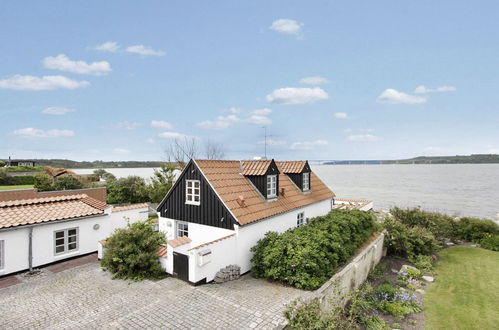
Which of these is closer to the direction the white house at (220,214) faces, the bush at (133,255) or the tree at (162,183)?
the bush

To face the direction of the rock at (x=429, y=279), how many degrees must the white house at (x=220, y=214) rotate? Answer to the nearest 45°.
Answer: approximately 135° to its left

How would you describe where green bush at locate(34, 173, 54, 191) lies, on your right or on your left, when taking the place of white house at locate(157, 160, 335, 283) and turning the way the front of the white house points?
on your right

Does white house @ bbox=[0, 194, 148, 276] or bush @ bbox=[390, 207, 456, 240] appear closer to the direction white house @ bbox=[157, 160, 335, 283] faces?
the white house

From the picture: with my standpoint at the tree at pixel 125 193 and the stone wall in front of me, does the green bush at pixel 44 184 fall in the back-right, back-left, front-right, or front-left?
back-right

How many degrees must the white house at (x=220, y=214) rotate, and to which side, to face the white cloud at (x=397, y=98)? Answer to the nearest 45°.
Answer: approximately 180°

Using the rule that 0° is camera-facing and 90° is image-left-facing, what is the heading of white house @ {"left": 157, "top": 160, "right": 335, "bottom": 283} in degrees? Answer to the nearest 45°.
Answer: approximately 45°

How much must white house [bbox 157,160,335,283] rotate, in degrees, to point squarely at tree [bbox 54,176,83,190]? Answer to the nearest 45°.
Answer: approximately 90° to its right
